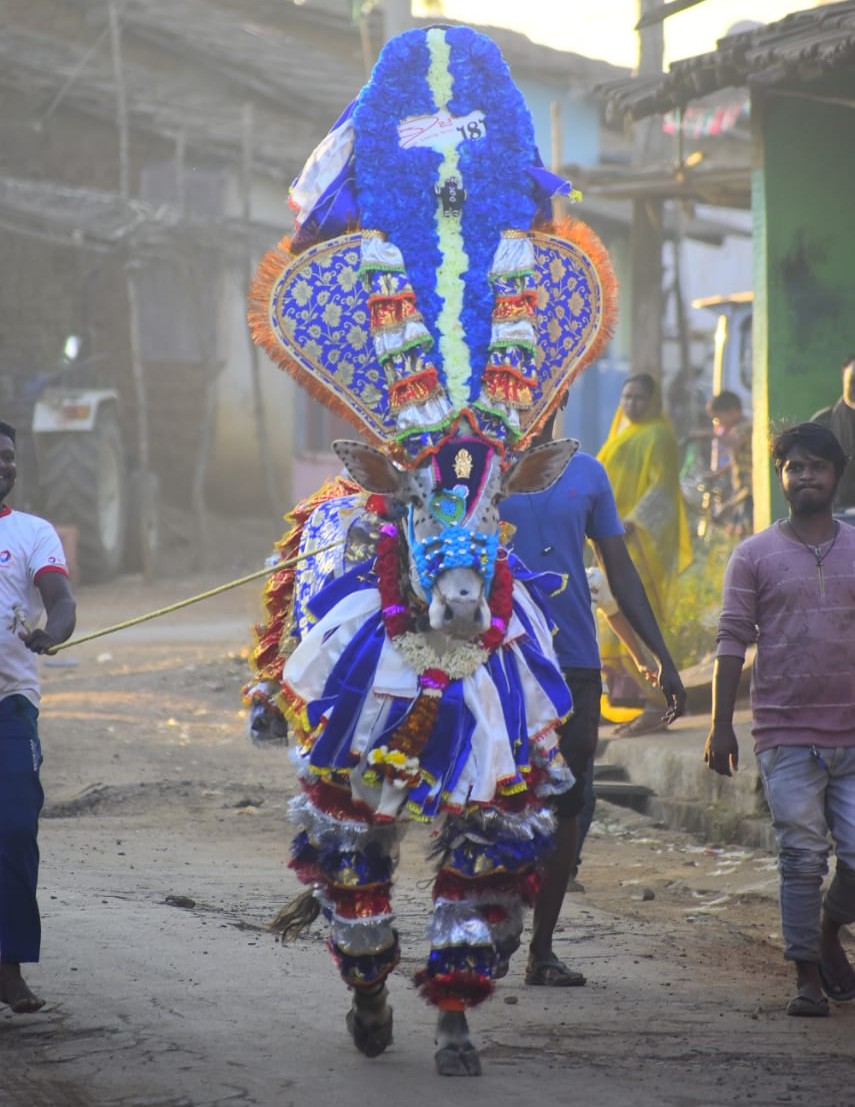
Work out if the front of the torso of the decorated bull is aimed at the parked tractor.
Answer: no

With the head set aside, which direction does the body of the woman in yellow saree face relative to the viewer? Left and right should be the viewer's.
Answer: facing the viewer and to the left of the viewer

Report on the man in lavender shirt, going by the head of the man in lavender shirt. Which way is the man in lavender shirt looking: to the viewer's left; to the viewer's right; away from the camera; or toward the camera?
toward the camera

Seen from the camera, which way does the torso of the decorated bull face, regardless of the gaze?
toward the camera

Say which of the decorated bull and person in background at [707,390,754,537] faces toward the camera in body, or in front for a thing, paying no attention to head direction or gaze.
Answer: the decorated bull

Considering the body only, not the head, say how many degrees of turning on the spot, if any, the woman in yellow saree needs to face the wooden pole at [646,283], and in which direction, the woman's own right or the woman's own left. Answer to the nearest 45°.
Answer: approximately 135° to the woman's own right

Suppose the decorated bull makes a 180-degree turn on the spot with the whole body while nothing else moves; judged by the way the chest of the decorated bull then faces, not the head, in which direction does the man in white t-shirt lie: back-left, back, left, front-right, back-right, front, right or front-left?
left

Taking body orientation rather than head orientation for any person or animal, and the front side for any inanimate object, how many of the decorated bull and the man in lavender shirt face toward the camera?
2

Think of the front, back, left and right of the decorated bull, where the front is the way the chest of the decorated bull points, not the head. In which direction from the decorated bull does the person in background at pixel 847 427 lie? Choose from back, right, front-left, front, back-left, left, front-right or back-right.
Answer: back-left

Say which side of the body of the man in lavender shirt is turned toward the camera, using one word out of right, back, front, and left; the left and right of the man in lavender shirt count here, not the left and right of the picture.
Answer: front

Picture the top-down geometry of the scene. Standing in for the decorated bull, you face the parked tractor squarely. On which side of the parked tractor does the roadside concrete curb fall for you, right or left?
right

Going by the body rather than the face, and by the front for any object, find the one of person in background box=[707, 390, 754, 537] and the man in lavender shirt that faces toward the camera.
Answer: the man in lavender shirt
